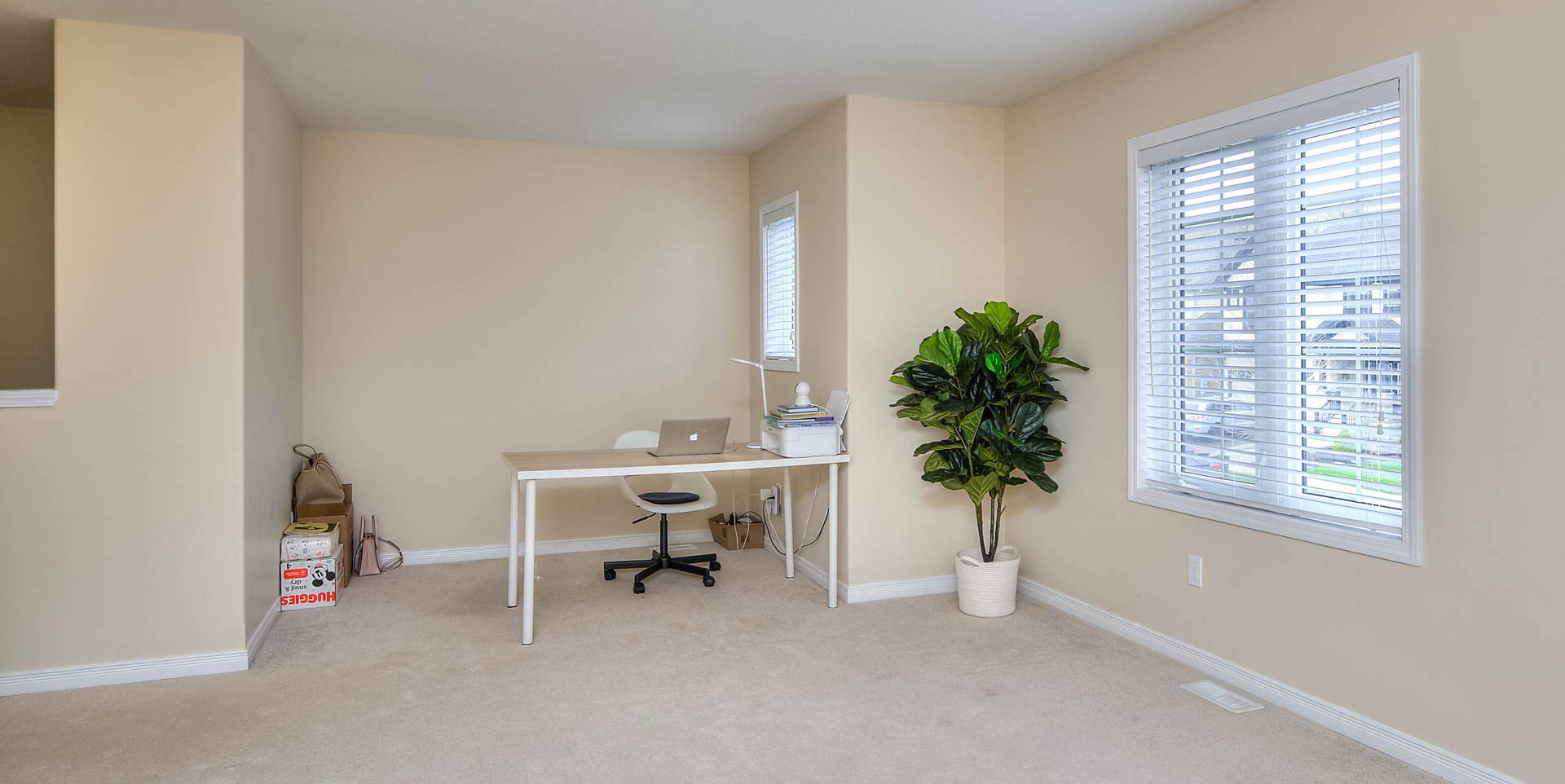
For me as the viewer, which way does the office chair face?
facing the viewer and to the right of the viewer

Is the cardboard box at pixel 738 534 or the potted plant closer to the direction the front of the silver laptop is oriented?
the cardboard box

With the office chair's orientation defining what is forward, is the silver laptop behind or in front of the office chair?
in front

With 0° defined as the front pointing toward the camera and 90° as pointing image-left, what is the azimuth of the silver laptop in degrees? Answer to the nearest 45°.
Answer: approximately 180°

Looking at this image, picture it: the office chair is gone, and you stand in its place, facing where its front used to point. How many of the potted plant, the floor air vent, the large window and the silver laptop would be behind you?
0

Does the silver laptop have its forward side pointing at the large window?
no

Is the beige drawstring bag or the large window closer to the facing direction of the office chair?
the large window

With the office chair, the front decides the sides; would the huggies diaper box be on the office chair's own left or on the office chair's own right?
on the office chair's own right

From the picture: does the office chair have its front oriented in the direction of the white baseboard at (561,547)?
no

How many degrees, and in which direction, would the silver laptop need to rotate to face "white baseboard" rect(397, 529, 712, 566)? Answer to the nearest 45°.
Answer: approximately 45° to its left

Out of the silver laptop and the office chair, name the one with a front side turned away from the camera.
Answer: the silver laptop

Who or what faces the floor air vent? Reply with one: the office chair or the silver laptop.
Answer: the office chair

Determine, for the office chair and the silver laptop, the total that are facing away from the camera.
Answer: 1

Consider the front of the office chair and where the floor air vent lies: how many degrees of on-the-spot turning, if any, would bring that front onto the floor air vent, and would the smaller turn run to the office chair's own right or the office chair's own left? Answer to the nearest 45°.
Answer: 0° — it already faces it

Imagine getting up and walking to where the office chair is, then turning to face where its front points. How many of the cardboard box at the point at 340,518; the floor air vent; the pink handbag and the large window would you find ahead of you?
2
